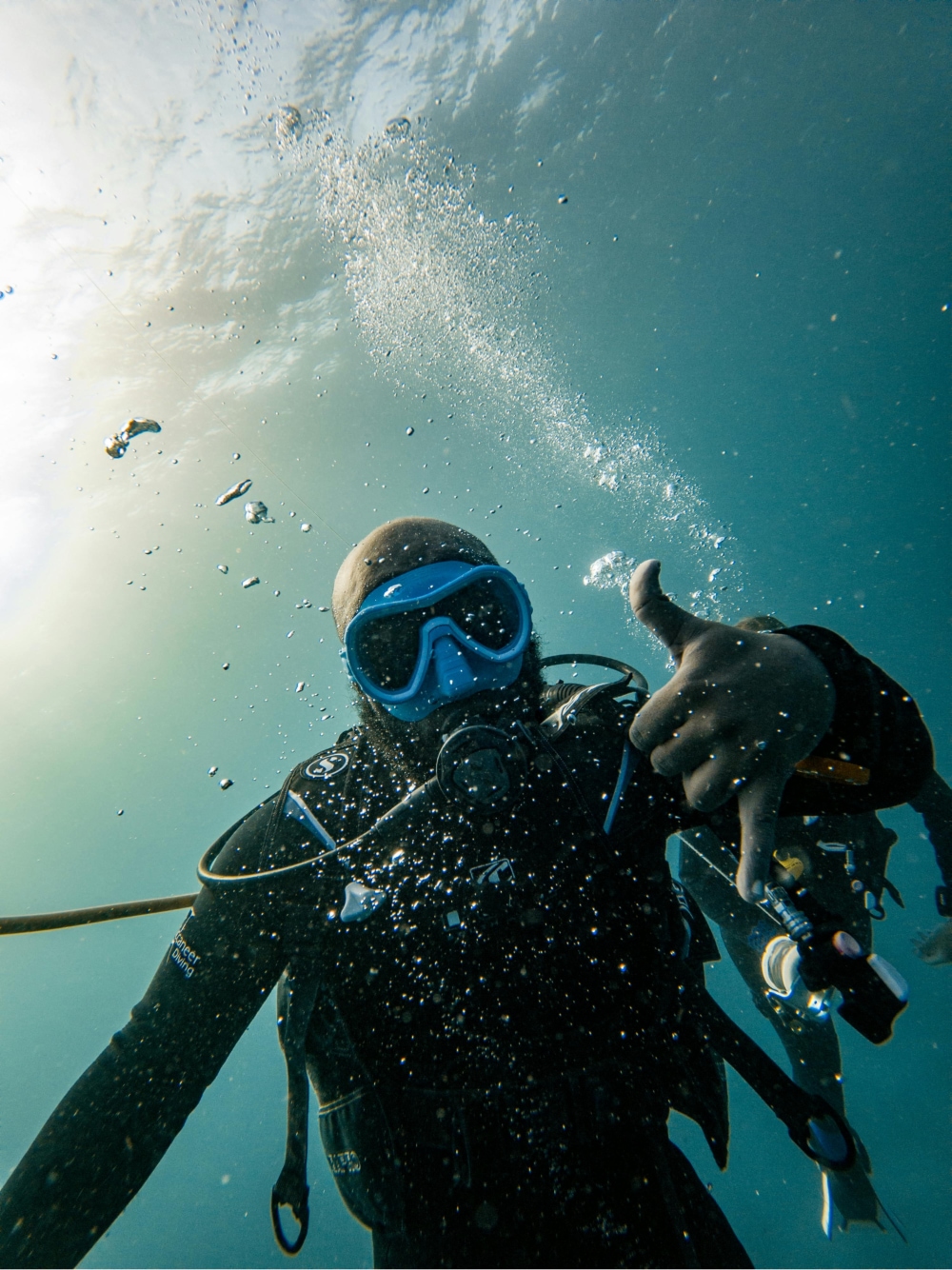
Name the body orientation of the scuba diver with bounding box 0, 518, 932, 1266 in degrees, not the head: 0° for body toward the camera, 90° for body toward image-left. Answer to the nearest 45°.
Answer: approximately 0°
